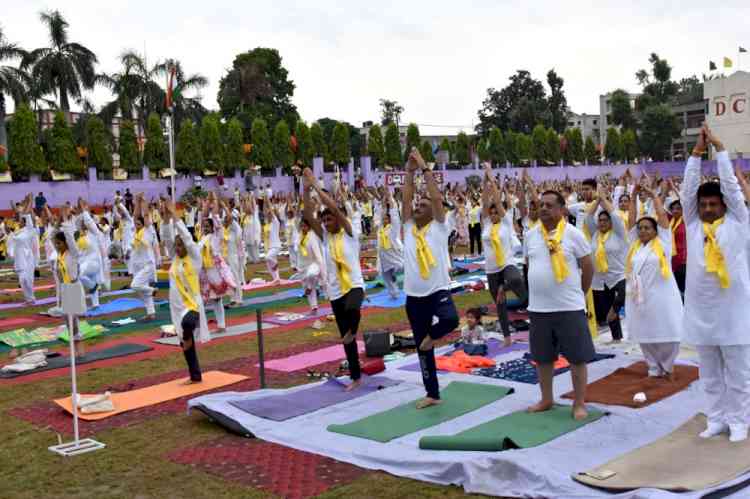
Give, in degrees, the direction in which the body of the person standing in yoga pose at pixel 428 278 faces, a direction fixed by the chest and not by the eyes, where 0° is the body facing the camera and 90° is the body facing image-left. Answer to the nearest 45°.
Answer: approximately 45°

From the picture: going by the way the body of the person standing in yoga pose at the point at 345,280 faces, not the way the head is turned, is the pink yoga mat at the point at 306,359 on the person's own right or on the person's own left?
on the person's own right

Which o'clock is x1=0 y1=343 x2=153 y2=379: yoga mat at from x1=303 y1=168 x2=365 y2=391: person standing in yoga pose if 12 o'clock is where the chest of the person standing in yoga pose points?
The yoga mat is roughly at 3 o'clock from the person standing in yoga pose.

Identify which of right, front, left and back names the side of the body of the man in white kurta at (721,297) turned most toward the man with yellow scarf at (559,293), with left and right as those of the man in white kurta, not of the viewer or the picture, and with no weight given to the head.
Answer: right
